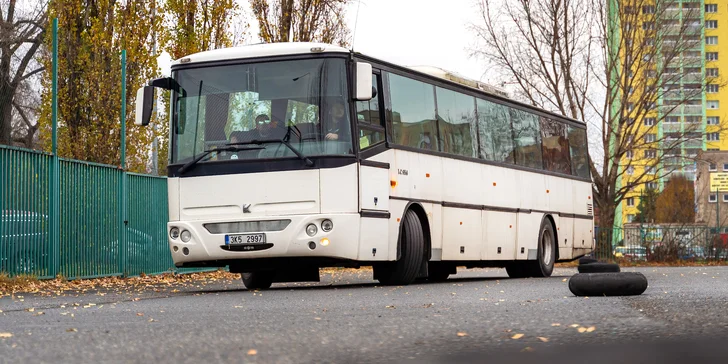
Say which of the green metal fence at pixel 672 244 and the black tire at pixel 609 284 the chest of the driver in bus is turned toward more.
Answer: the black tire

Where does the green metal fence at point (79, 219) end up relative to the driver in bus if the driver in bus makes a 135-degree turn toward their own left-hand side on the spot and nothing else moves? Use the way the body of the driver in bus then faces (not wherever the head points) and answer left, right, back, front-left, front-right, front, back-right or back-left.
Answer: back-left

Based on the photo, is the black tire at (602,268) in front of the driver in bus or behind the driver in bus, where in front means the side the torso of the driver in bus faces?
behind

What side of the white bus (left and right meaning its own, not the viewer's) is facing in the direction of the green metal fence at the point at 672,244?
back

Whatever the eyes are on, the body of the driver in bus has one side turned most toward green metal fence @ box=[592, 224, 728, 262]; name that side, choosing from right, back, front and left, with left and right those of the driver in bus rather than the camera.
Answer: back

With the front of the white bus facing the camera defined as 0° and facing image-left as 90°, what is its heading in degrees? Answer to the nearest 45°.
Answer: approximately 45°

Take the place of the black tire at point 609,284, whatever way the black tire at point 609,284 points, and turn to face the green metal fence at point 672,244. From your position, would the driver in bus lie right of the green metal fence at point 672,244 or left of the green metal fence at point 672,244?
left

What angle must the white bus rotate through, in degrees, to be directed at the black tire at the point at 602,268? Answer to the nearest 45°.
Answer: approximately 135° to its left

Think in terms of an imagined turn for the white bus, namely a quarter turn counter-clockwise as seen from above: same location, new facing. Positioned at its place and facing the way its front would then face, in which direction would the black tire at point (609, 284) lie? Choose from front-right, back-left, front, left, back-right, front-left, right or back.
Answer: front
